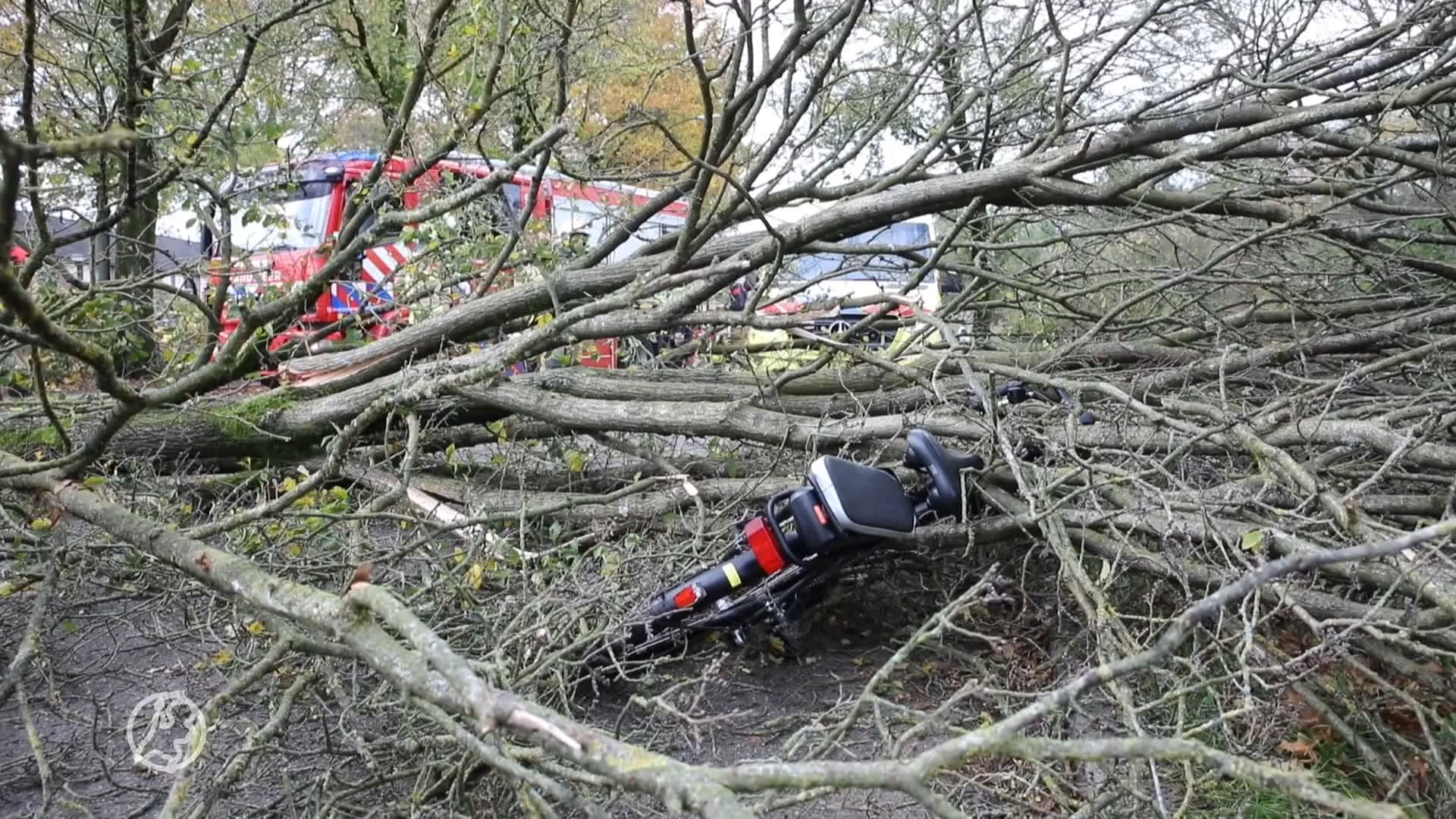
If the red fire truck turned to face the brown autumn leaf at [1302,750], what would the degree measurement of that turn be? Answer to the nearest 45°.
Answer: approximately 90° to its left

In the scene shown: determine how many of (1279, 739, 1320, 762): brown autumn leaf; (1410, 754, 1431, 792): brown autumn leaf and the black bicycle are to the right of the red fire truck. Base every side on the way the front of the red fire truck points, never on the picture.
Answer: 0

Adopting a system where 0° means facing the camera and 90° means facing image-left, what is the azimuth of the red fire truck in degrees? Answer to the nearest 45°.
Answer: approximately 45°

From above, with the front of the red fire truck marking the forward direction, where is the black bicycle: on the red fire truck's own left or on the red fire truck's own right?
on the red fire truck's own left

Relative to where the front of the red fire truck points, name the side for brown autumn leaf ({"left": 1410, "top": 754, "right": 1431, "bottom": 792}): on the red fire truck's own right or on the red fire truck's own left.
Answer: on the red fire truck's own left
